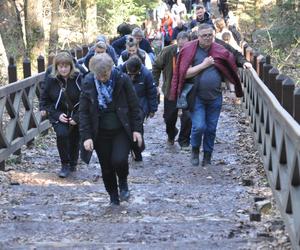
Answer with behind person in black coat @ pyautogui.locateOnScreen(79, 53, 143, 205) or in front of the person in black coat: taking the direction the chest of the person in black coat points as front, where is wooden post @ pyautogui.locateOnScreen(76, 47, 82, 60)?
behind

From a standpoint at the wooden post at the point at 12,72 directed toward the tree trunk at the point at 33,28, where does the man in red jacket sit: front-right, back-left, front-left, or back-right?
back-right

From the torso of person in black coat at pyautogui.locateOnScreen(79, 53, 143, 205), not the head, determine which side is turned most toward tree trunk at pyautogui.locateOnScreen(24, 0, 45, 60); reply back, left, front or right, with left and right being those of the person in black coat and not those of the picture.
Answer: back

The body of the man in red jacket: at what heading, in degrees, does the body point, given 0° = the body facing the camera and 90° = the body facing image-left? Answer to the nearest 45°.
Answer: approximately 0°

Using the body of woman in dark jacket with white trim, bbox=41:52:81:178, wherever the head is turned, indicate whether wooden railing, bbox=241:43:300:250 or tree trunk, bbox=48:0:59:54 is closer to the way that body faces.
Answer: the wooden railing

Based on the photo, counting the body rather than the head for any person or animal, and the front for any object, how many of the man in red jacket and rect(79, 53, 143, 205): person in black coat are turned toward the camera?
2

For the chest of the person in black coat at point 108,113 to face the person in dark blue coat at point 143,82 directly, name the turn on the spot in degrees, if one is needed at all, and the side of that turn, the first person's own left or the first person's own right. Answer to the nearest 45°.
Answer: approximately 180°
